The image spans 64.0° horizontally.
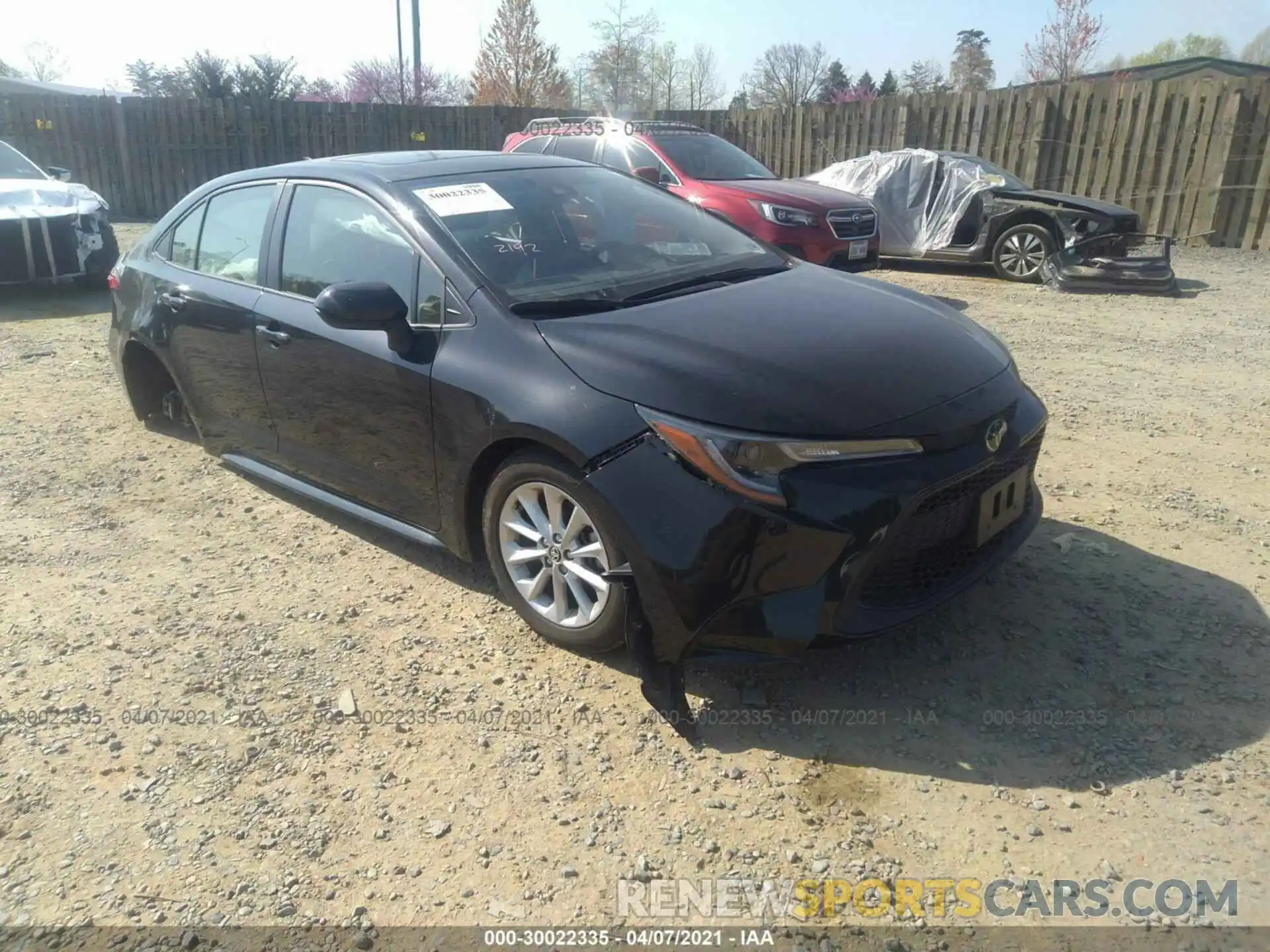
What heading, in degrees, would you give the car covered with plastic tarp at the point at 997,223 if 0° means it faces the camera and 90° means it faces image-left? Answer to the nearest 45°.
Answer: approximately 315°

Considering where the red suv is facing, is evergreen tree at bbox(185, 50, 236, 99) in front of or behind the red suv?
behind

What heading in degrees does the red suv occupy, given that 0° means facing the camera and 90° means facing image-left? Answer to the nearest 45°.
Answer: approximately 315°

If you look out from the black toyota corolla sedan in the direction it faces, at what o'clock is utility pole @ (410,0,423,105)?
The utility pole is roughly at 7 o'clock from the black toyota corolla sedan.

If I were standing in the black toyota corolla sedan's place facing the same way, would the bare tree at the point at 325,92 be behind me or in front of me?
behind

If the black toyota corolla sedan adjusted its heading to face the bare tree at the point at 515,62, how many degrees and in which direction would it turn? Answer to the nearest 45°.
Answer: approximately 135° to its left

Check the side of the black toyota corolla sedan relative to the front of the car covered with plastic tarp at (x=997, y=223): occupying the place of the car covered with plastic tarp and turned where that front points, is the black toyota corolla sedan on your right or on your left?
on your right
